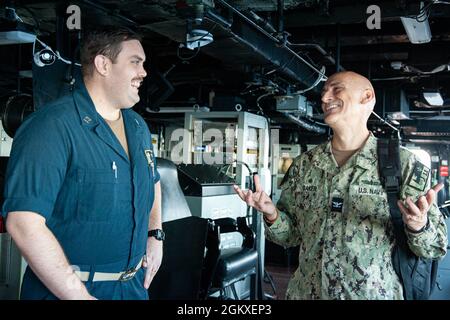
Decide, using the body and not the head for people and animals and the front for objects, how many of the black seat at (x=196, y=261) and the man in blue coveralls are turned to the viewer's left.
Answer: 0

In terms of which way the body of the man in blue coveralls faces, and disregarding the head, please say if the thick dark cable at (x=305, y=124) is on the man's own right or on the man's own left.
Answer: on the man's own left

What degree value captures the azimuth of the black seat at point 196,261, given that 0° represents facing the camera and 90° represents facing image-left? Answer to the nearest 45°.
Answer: approximately 225°

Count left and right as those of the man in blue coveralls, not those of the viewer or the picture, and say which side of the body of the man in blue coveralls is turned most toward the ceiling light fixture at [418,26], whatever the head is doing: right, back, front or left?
left

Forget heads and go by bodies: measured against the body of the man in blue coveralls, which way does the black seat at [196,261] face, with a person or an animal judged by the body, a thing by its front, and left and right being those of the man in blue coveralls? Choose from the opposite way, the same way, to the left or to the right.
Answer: to the left

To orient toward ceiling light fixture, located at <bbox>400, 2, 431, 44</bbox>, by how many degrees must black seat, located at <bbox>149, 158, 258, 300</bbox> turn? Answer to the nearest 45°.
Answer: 0° — it already faces it

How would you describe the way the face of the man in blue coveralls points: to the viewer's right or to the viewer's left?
to the viewer's right

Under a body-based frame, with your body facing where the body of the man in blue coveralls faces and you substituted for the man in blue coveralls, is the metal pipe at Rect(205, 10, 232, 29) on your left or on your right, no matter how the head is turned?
on your left

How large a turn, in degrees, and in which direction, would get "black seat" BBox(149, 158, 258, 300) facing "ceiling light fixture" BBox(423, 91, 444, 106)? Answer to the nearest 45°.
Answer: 0° — it already faces it

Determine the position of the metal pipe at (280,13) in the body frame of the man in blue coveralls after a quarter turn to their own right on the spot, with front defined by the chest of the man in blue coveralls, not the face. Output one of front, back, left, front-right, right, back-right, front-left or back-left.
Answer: back
